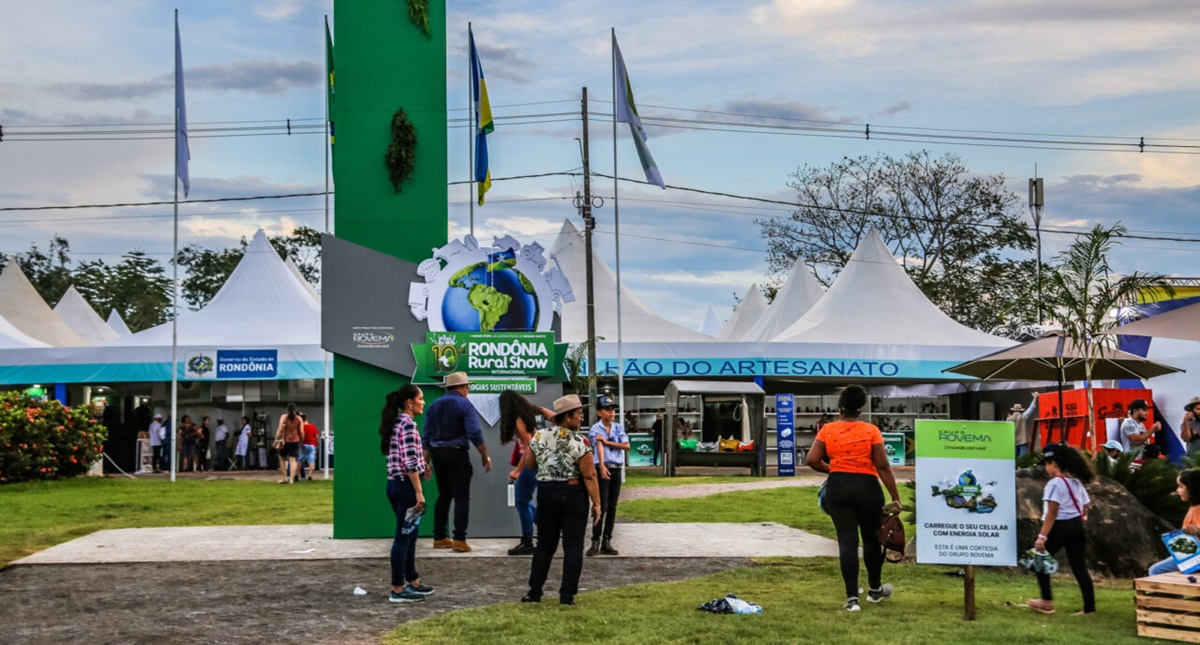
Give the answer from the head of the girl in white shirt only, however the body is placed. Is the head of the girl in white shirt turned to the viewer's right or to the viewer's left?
to the viewer's left

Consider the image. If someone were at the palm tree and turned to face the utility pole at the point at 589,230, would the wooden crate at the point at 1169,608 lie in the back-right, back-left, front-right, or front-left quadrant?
back-left

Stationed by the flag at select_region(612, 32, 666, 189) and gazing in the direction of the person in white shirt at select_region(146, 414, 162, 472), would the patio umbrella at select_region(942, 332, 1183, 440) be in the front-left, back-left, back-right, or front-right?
back-left

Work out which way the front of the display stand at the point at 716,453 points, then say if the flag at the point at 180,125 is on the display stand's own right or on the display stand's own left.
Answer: on the display stand's own right

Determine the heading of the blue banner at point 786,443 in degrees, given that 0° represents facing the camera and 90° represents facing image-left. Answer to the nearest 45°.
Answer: approximately 0°

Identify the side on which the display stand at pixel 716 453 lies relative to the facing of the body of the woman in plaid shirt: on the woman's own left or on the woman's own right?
on the woman's own left
